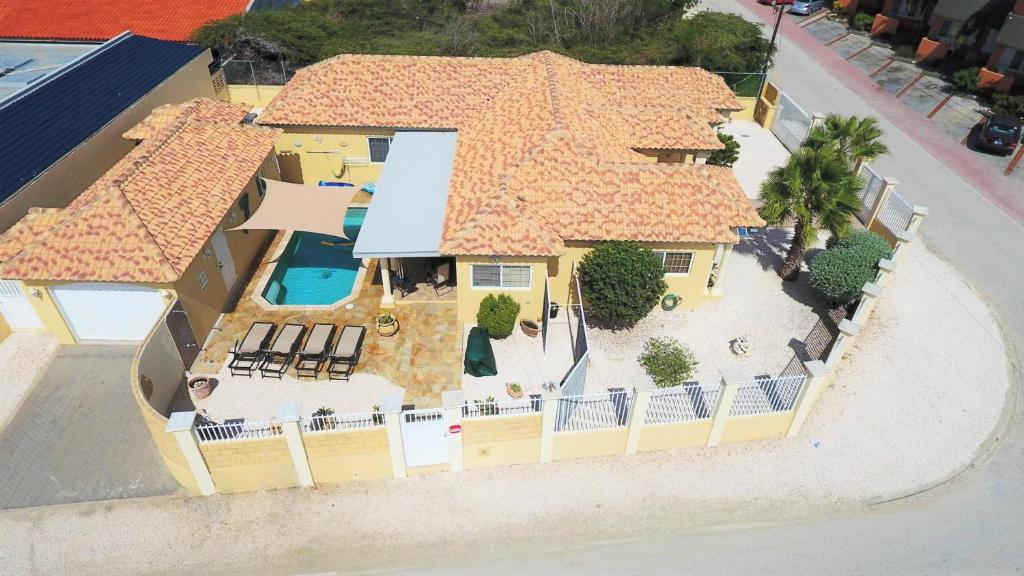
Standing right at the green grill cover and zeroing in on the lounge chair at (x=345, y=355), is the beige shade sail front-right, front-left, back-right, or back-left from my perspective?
front-right

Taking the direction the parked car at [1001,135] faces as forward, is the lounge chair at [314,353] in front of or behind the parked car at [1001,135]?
behind

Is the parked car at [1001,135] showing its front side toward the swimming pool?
no

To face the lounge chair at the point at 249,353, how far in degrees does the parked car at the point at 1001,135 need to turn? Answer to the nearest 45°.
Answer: approximately 180°

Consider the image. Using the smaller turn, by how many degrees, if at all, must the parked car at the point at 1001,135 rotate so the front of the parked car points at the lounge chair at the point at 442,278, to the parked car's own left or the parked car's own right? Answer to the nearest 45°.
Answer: approximately 180°

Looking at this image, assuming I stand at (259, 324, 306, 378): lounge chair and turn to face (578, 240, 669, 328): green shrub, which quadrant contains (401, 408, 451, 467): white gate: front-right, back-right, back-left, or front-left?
front-right

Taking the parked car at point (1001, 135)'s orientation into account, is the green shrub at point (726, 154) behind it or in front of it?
behind

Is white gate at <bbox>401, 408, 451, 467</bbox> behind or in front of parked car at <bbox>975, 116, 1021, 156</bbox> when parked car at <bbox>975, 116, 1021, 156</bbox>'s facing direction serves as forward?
behind
